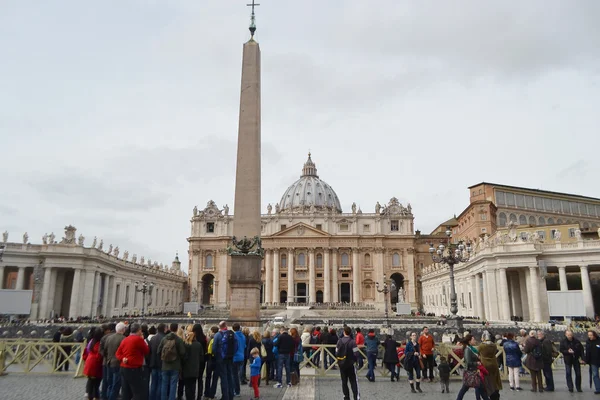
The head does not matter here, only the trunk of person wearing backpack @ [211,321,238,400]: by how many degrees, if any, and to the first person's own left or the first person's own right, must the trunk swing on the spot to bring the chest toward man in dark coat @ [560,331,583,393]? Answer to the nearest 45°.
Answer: approximately 90° to the first person's own right

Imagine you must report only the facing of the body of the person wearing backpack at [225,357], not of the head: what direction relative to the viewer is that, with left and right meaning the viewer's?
facing away from the viewer

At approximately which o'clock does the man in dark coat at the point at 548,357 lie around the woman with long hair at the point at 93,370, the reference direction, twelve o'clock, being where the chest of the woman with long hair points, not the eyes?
The man in dark coat is roughly at 2 o'clock from the woman with long hair.

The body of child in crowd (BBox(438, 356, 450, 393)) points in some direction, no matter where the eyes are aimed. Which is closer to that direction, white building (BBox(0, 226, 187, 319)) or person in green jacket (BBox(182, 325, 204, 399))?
the white building

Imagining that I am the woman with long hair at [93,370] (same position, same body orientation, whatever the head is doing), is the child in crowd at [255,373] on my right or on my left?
on my right

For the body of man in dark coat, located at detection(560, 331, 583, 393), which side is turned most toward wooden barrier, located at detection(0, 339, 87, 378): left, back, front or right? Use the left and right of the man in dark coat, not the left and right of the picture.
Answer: right

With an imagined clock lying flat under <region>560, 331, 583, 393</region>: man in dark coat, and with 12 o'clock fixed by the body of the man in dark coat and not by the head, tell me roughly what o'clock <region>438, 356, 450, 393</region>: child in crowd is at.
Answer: The child in crowd is roughly at 2 o'clock from the man in dark coat.

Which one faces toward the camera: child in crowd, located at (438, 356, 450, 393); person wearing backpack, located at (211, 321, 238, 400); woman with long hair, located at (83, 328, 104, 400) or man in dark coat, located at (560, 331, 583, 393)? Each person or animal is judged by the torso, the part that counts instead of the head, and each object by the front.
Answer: the man in dark coat

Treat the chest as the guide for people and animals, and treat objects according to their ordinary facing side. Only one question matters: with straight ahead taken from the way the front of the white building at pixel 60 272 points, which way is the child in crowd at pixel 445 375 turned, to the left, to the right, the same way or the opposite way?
to the left

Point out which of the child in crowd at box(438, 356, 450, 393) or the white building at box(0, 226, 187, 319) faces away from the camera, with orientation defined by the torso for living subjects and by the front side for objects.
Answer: the child in crowd

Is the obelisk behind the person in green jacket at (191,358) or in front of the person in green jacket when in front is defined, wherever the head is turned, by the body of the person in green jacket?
in front

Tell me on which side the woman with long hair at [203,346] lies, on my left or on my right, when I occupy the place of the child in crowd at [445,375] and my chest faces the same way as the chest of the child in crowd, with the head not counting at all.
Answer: on my left

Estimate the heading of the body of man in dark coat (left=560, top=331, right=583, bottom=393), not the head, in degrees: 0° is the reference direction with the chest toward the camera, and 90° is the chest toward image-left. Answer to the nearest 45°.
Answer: approximately 0°

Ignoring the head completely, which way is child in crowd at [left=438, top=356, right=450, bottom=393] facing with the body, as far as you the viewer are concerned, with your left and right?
facing away from the viewer

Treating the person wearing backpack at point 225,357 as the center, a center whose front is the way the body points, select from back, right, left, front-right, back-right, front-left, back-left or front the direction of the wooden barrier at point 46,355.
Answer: front-left
